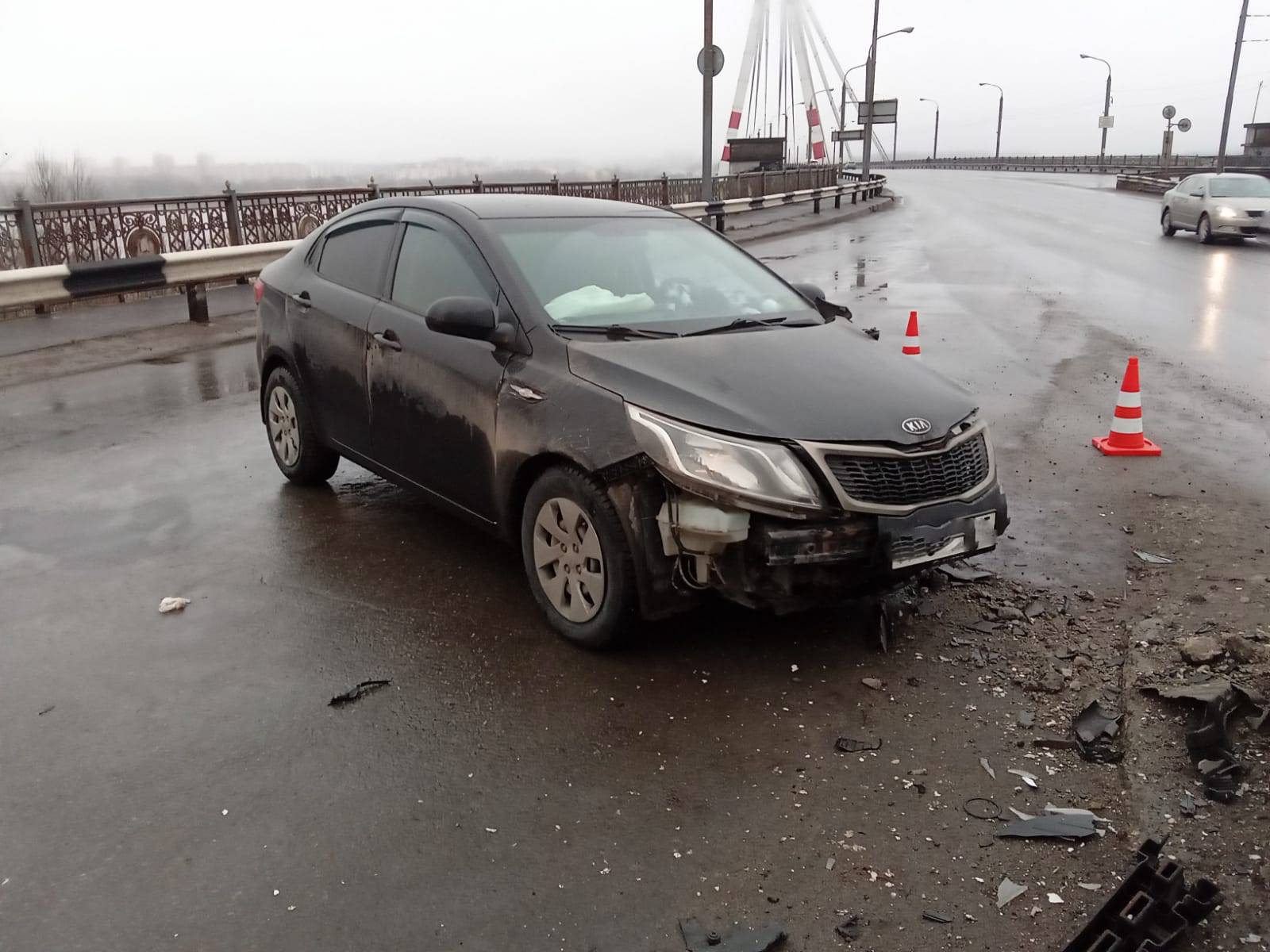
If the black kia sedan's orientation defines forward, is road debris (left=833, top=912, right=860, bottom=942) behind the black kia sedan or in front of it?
in front

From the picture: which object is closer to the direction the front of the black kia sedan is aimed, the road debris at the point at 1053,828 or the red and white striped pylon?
the road debris

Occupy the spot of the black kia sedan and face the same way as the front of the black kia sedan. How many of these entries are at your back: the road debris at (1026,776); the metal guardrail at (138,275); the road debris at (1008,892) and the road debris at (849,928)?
1

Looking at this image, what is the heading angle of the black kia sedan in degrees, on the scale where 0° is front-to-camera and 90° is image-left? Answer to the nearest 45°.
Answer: approximately 315°

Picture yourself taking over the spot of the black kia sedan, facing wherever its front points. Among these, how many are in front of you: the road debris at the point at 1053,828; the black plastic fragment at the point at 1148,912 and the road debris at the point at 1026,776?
3

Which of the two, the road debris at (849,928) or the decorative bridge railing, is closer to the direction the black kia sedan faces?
the road debris

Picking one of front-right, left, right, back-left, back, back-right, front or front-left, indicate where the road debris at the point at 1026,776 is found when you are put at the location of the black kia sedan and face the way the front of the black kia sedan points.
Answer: front

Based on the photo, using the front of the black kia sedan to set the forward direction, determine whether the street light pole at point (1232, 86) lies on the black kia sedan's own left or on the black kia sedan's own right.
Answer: on the black kia sedan's own left

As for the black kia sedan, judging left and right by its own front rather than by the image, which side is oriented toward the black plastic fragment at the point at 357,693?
right

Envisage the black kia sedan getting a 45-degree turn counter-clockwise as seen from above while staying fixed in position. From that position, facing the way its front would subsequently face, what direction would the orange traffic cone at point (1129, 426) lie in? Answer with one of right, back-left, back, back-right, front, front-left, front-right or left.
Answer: front-left

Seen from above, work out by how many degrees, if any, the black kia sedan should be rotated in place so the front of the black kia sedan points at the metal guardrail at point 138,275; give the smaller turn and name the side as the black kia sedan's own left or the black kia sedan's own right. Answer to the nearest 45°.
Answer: approximately 180°

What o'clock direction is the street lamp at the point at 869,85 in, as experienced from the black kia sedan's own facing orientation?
The street lamp is roughly at 8 o'clock from the black kia sedan.

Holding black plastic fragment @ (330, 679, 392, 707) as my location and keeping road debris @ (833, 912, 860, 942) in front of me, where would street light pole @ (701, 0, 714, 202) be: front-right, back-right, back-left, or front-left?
back-left

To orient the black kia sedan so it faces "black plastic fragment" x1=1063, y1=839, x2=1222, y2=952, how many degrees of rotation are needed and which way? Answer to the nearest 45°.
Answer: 0° — it already faces it

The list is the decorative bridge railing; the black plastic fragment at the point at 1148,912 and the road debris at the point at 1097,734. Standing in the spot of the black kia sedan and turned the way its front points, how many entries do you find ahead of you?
2

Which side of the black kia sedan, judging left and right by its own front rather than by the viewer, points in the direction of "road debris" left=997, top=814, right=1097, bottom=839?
front

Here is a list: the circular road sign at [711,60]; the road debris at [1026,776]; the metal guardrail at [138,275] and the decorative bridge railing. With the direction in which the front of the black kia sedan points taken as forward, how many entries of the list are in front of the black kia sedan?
1

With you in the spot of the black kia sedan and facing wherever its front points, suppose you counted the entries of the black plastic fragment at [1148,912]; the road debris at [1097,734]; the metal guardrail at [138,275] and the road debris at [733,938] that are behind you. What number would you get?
1

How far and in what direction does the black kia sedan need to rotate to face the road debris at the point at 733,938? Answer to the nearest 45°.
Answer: approximately 45° to its right

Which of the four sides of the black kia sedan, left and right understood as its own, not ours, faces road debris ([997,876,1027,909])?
front

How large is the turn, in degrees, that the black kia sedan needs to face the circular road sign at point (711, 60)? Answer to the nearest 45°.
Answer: approximately 135° to its left
